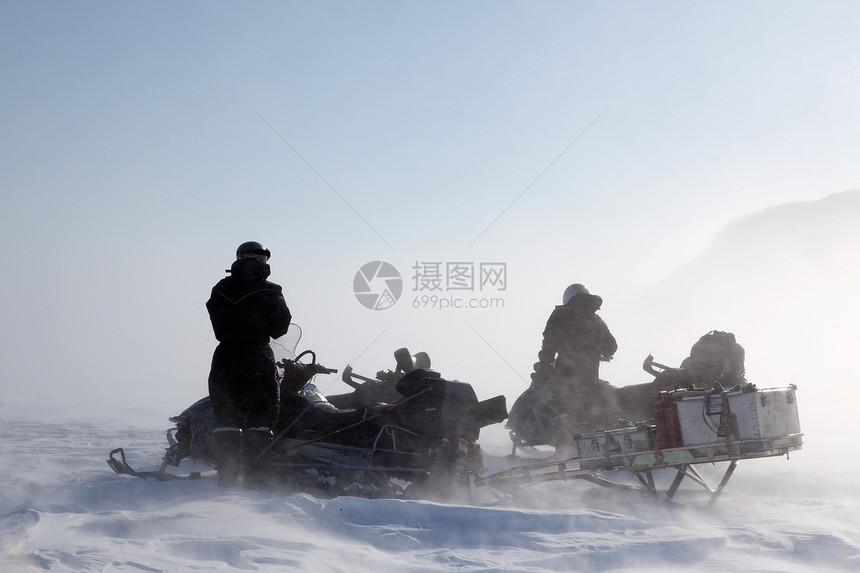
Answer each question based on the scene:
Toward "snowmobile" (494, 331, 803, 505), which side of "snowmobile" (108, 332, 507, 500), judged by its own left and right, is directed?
back

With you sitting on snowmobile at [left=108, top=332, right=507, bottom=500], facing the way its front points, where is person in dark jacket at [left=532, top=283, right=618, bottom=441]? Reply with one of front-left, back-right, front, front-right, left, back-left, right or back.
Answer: back-right

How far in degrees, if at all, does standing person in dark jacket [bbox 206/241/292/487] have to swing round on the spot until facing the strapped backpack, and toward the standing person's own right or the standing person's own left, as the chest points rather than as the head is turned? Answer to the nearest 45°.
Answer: approximately 45° to the standing person's own right

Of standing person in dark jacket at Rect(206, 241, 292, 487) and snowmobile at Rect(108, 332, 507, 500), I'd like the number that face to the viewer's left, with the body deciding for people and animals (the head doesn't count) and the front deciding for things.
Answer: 1

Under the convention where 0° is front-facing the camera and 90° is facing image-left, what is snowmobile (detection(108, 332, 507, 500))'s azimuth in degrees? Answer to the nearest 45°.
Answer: approximately 90°

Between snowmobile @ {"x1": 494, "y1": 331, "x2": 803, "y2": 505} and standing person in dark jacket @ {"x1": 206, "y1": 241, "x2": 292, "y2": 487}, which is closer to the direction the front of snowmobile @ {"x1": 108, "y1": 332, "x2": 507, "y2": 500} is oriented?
the standing person in dark jacket

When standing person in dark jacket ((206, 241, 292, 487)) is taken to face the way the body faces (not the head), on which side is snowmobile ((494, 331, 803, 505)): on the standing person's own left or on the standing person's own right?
on the standing person's own right

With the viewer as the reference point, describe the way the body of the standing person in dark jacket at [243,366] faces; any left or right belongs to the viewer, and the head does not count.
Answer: facing away from the viewer and to the right of the viewer
